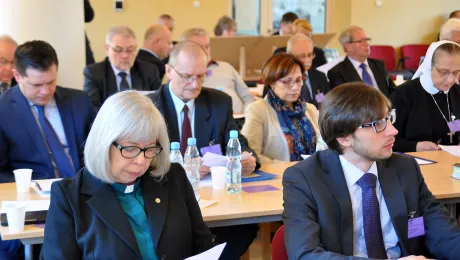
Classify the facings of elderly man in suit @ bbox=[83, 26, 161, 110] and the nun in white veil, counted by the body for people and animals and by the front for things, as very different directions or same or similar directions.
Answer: same or similar directions

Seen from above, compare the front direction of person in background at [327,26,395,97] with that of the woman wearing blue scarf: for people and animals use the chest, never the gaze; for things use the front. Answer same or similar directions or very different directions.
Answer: same or similar directions

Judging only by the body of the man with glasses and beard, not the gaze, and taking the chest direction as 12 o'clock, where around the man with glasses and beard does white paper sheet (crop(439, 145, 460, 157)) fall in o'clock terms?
The white paper sheet is roughly at 8 o'clock from the man with glasses and beard.

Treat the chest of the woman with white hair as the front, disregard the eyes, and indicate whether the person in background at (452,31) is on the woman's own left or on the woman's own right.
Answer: on the woman's own left

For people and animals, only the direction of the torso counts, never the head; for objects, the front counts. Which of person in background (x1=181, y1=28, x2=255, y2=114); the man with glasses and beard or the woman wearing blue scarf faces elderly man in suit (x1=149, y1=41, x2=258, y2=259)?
the person in background

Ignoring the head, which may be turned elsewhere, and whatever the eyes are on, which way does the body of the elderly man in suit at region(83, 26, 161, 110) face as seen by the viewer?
toward the camera

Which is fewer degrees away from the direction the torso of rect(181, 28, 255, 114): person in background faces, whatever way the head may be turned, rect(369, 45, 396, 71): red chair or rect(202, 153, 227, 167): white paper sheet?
the white paper sheet

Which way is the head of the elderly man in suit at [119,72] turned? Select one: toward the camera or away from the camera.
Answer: toward the camera

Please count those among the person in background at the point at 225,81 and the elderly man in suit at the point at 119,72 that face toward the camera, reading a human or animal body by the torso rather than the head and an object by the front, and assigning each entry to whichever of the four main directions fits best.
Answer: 2

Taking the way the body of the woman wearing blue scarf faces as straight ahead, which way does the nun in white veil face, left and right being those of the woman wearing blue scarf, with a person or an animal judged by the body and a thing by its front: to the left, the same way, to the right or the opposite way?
the same way

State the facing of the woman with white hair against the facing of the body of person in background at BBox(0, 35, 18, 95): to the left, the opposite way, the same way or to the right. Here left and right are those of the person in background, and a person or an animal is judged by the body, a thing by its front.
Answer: the same way

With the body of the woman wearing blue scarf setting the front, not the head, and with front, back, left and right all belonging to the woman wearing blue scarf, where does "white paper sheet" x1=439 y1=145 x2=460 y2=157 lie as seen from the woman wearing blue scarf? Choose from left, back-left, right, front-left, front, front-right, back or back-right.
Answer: front-left

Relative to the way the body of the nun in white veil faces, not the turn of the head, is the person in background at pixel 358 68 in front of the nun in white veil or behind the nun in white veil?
behind

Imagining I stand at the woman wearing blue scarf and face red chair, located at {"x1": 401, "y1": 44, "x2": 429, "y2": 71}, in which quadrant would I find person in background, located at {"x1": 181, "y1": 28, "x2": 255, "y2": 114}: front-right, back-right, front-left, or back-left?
front-left

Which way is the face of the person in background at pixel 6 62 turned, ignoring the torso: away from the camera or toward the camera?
toward the camera

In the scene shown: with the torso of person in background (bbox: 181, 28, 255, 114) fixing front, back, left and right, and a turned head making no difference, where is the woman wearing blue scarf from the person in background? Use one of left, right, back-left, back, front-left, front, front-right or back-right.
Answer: front

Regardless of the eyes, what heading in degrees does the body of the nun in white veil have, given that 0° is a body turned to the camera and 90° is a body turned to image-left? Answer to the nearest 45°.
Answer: approximately 315°

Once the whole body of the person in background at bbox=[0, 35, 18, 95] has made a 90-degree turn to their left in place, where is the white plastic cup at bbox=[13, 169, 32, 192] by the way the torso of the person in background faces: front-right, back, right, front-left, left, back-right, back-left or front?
back-right
